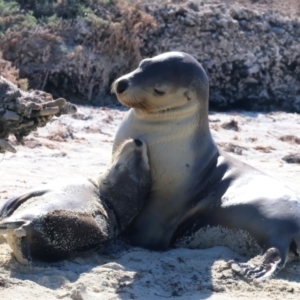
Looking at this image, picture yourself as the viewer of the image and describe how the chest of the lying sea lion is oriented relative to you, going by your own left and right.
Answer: facing away from the viewer and to the right of the viewer

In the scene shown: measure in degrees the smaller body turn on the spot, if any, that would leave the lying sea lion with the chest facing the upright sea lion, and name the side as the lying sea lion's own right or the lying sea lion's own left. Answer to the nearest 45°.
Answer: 0° — it already faces it
